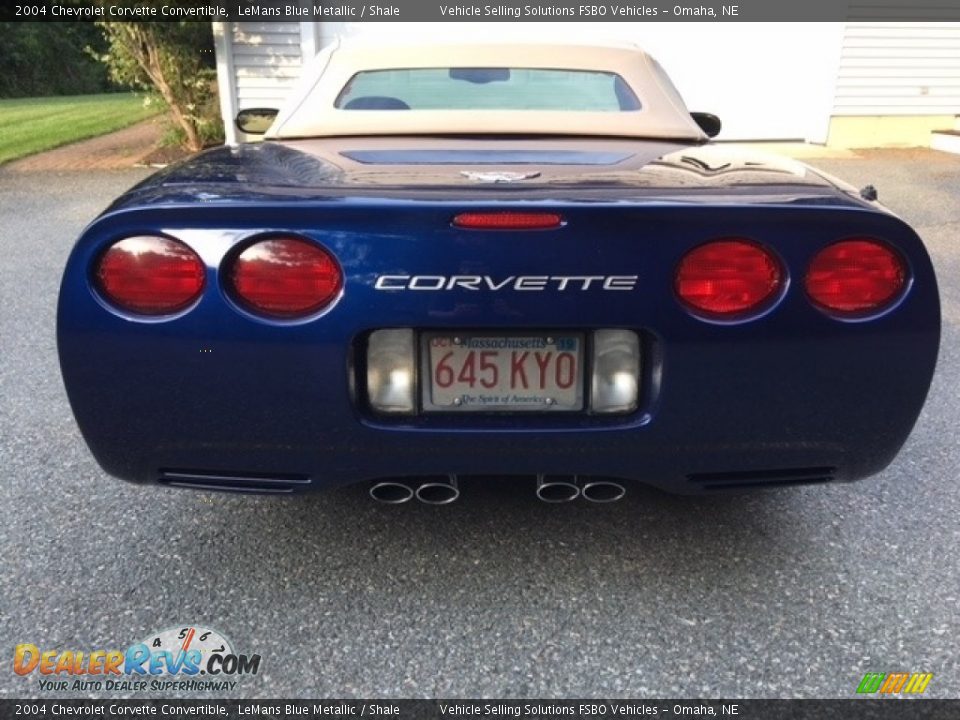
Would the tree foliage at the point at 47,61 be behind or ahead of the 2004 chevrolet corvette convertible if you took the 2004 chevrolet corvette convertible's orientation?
ahead

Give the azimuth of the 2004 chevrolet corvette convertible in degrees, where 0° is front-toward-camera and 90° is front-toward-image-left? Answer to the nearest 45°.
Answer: approximately 180°

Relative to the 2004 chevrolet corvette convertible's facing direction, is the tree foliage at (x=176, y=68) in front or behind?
in front
